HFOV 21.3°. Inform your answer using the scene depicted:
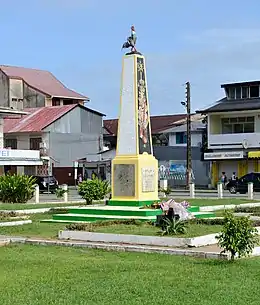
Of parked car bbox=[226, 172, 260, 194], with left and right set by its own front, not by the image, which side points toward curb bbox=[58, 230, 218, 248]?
left

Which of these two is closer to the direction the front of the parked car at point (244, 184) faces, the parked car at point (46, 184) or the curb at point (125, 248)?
the parked car

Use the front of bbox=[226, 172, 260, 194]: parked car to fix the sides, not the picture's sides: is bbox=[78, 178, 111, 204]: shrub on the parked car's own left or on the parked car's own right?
on the parked car's own left

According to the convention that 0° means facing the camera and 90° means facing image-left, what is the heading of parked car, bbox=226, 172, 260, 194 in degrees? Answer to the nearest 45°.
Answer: approximately 90°

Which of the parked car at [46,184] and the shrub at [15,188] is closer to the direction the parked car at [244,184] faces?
the parked car

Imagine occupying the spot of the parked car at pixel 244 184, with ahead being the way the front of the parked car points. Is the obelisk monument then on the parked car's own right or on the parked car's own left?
on the parked car's own left

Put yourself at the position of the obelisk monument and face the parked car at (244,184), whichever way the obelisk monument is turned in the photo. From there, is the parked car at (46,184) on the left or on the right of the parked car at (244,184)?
left

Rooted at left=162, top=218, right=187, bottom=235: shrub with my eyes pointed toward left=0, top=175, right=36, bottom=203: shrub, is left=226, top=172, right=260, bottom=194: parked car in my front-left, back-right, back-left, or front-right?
front-right

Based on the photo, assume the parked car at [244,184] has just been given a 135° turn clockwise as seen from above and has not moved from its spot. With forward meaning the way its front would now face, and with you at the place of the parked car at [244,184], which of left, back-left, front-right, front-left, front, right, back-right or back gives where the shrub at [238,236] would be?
back-right

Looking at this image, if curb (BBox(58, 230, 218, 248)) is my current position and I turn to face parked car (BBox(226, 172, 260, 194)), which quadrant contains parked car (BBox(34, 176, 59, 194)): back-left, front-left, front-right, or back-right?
front-left

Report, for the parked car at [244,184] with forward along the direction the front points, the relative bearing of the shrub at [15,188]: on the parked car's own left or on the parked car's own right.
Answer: on the parked car's own left

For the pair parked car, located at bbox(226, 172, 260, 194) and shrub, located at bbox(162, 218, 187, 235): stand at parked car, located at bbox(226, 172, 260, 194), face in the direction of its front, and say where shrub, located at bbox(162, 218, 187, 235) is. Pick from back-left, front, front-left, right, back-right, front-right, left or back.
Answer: left

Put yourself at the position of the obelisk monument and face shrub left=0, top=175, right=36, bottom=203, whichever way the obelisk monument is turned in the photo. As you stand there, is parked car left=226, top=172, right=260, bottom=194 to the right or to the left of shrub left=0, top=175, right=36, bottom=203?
right

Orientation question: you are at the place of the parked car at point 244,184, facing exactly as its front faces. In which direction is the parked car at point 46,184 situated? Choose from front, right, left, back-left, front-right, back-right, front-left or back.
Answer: front
